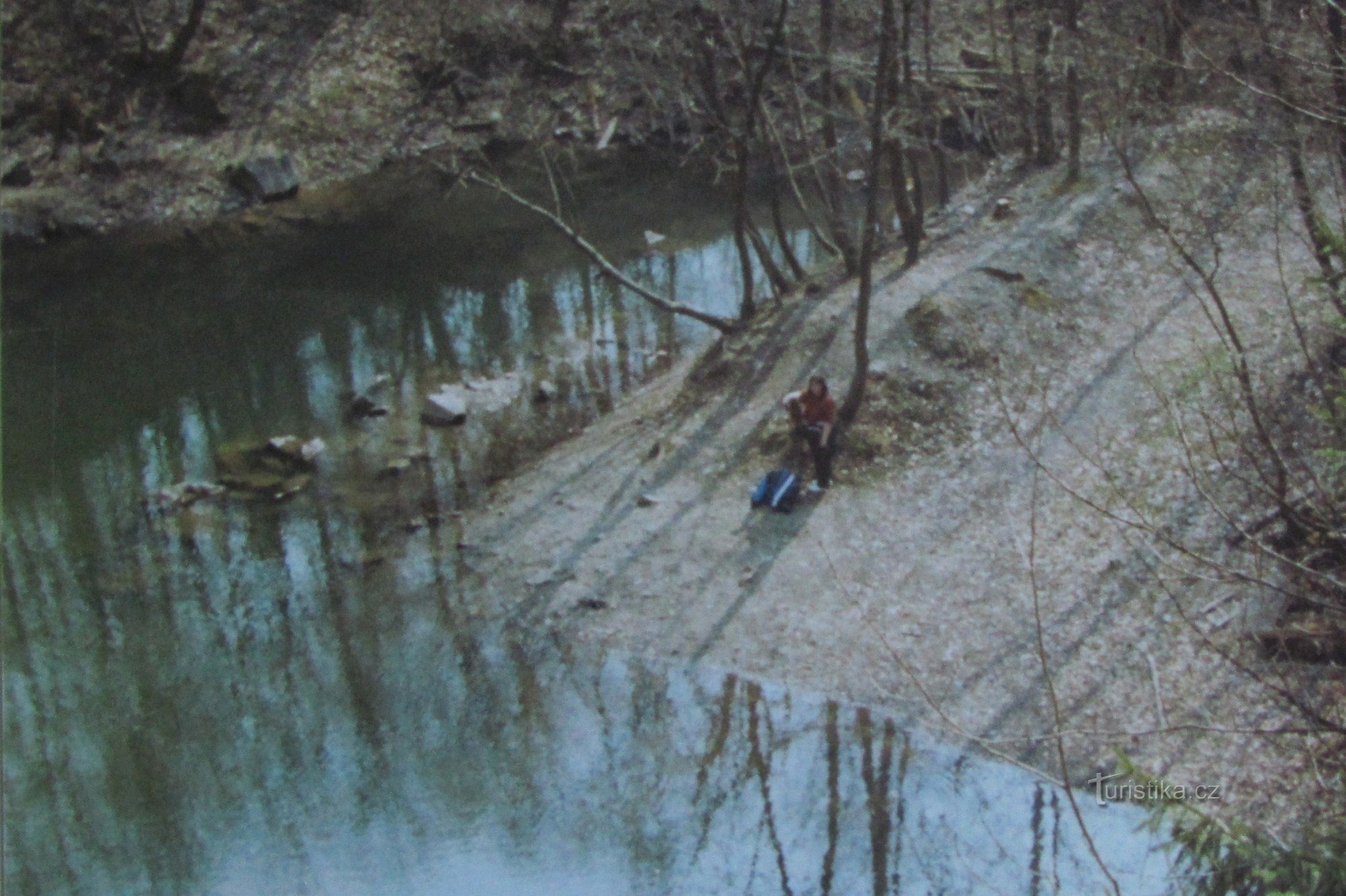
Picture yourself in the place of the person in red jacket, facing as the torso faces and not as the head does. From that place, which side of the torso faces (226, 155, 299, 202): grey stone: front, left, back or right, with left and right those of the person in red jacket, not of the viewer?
right

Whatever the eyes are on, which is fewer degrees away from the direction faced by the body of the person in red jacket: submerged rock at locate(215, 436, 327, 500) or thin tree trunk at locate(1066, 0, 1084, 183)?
the submerged rock

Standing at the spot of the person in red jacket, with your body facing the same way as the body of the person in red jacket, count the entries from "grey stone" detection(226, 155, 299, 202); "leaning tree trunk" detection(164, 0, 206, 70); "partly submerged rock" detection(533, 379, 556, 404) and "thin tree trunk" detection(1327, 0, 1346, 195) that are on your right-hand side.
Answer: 3

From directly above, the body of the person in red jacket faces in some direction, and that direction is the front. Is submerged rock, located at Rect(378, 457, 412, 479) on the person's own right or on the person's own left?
on the person's own right

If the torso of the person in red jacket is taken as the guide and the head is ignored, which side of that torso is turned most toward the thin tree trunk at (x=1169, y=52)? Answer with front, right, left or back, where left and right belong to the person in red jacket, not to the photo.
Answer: back

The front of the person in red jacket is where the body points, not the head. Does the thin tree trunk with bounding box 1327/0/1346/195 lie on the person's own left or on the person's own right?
on the person's own left

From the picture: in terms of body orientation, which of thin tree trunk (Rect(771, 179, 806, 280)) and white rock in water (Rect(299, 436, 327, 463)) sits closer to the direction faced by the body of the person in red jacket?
the white rock in water

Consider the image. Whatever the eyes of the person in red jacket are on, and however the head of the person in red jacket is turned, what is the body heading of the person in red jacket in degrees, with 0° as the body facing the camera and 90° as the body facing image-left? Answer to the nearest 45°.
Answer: approximately 45°

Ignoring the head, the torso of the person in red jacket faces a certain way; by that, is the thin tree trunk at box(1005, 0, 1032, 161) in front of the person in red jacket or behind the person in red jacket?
behind
